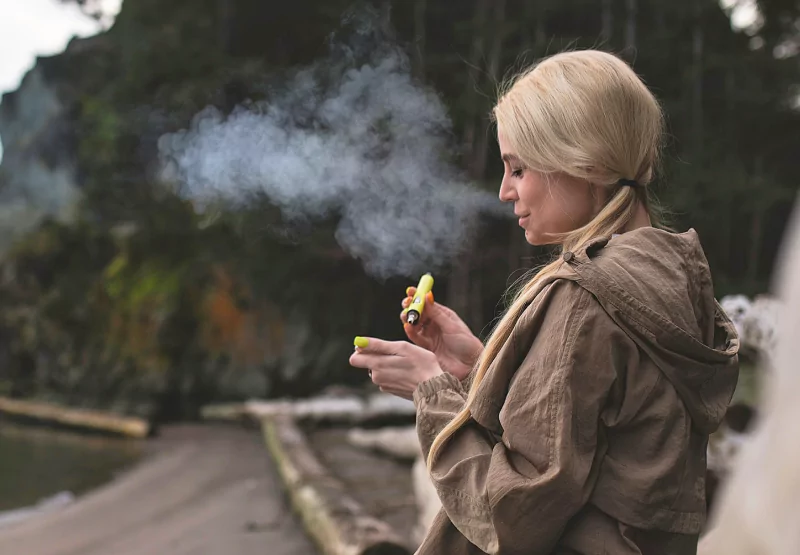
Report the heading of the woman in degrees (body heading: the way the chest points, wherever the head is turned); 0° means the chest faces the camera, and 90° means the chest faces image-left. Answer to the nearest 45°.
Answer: approximately 90°

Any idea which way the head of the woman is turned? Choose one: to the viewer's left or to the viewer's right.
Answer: to the viewer's left

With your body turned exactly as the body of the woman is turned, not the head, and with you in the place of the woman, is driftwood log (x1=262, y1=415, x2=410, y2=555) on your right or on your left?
on your right

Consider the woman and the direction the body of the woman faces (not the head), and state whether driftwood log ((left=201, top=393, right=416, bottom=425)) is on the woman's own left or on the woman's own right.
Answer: on the woman's own right

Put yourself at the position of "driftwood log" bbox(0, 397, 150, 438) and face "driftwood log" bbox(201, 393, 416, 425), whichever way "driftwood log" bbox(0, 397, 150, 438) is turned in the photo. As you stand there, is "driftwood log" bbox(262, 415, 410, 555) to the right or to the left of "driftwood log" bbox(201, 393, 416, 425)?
right

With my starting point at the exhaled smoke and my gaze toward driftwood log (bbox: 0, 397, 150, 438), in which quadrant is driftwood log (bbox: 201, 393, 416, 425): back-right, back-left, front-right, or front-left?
front-right

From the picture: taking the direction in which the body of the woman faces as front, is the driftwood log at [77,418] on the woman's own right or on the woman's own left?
on the woman's own right

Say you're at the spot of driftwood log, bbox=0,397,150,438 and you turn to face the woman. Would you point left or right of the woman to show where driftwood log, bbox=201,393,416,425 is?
left
